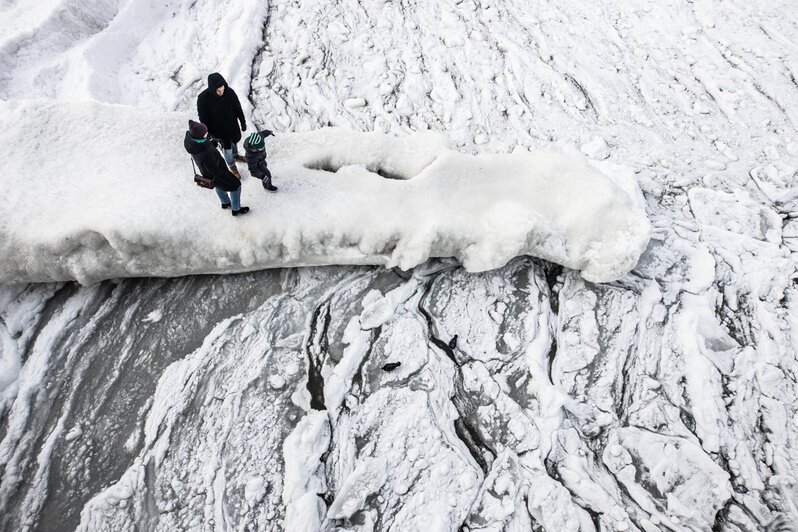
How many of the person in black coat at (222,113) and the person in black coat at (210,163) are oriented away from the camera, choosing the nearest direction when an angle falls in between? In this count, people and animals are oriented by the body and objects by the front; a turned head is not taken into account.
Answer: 0

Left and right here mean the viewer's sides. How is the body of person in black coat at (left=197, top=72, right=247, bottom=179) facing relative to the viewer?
facing the viewer and to the right of the viewer

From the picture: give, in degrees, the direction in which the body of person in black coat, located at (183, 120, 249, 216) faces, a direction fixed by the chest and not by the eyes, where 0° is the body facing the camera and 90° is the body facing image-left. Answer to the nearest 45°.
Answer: approximately 270°

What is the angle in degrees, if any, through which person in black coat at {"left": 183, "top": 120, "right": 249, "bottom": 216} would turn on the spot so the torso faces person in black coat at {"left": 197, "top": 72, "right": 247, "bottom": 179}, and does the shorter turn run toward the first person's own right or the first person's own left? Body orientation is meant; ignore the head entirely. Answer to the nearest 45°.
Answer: approximately 90° to the first person's own left
